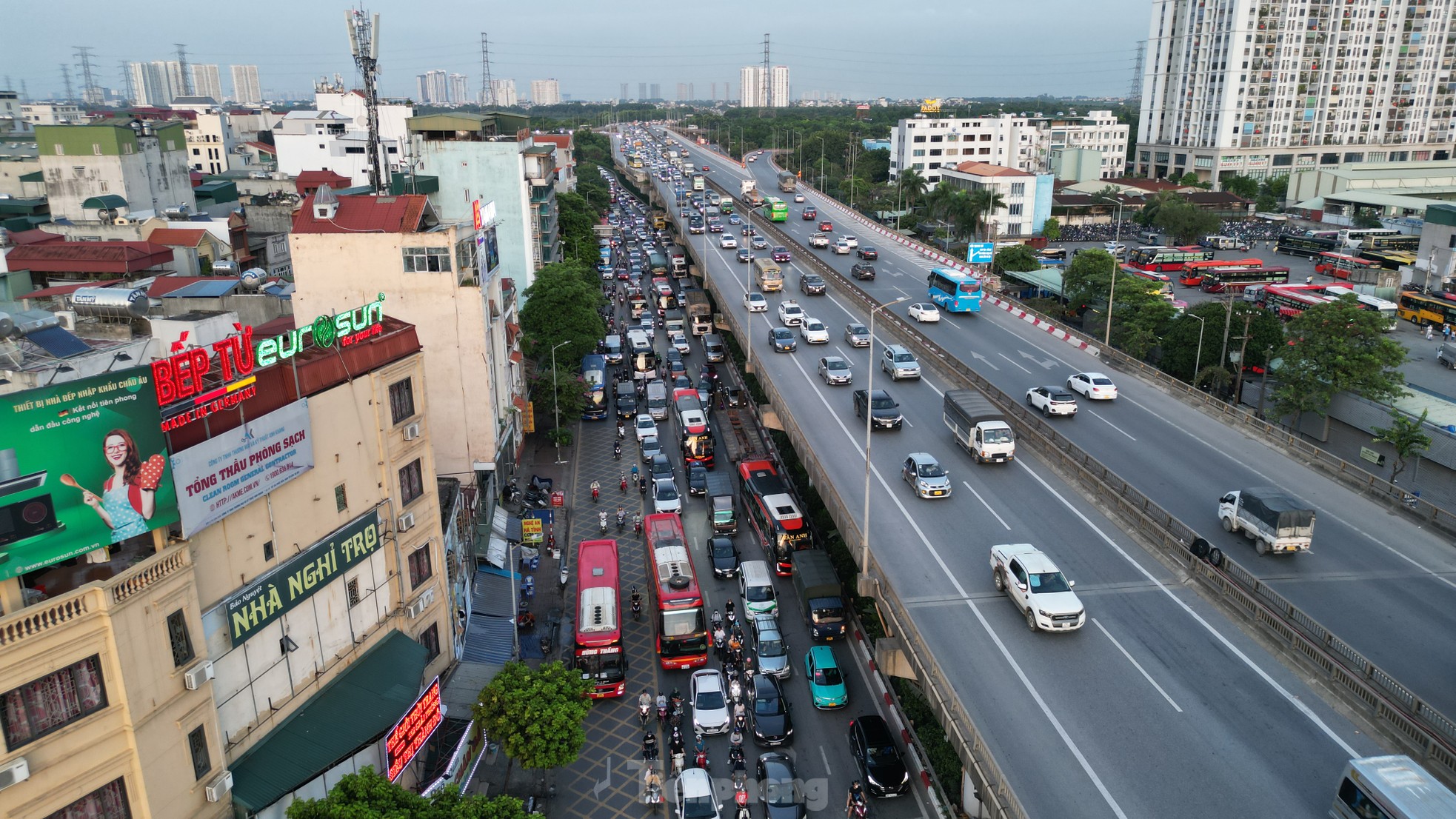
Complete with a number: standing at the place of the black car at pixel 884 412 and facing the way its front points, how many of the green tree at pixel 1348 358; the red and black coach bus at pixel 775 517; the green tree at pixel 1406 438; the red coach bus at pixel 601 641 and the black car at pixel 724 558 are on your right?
3

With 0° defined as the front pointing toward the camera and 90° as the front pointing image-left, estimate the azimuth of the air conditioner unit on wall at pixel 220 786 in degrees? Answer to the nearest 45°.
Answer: approximately 315°

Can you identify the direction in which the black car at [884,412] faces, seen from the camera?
facing the viewer and to the right of the viewer

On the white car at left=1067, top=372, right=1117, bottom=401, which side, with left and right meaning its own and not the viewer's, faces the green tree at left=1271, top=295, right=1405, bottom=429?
right

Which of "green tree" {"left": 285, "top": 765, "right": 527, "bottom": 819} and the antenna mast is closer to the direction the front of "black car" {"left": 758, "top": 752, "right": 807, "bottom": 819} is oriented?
the green tree

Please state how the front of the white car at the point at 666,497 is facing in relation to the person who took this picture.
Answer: facing the viewer

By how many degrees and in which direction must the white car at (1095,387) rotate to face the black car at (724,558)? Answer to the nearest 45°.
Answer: approximately 90° to its left

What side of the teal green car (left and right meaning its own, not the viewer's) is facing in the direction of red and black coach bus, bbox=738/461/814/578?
back

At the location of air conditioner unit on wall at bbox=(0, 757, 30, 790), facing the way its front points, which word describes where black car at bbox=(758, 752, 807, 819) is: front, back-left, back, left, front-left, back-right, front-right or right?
front-left

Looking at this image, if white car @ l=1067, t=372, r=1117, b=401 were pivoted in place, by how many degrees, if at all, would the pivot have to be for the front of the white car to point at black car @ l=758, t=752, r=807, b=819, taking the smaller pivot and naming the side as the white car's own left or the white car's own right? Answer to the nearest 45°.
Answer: approximately 135° to the white car's own left

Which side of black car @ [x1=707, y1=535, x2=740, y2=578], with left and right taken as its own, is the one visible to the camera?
front
